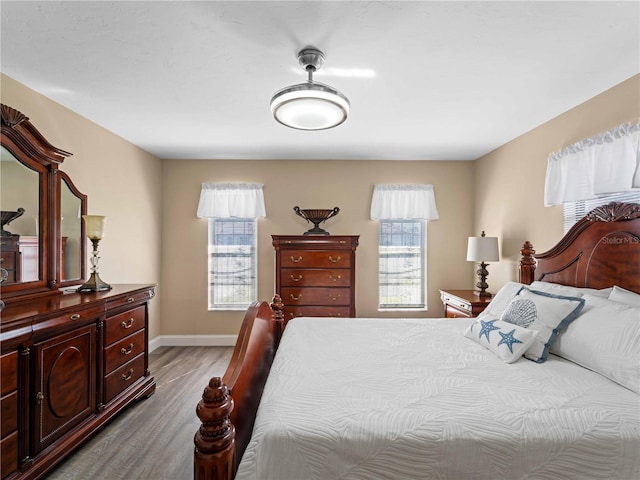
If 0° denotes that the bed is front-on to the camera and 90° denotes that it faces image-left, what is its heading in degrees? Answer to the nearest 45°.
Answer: approximately 90°

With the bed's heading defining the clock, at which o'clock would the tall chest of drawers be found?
The tall chest of drawers is roughly at 2 o'clock from the bed.

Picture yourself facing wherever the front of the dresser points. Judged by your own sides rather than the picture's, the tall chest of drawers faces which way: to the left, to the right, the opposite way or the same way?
to the right

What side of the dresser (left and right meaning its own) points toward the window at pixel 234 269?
left

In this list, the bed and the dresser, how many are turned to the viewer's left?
1

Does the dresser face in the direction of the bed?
yes

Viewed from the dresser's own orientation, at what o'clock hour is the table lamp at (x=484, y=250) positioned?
The table lamp is roughly at 11 o'clock from the dresser.

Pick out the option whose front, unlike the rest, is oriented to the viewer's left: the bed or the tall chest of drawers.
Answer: the bed

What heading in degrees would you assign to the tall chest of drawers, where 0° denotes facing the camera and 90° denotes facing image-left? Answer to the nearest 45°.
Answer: approximately 0°

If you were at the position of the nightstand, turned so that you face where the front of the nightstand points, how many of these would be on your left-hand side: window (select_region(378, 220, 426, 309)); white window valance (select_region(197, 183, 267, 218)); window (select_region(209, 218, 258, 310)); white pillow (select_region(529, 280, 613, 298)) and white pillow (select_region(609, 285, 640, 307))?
2

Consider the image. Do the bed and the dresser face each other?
yes

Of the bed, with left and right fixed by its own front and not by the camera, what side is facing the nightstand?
right

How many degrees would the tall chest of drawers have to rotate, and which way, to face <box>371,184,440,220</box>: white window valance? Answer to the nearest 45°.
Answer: approximately 135° to its left
